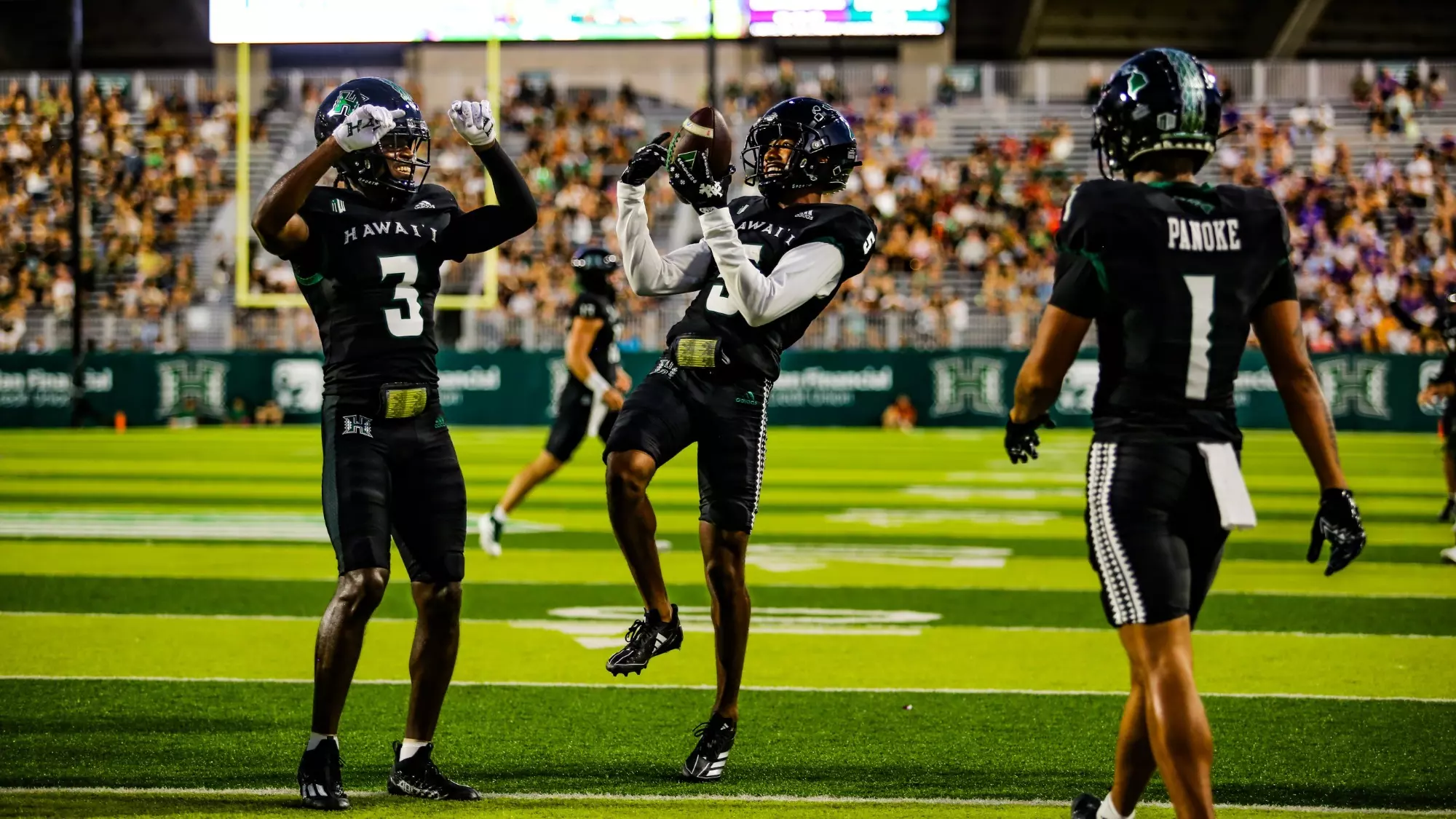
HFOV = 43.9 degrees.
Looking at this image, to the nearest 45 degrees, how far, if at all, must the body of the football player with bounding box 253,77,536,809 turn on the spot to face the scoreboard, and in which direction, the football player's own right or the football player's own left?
approximately 135° to the football player's own left

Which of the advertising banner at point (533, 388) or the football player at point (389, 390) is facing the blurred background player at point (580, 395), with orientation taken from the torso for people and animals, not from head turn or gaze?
the advertising banner

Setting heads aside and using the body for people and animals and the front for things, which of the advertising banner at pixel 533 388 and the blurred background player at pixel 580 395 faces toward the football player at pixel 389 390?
the advertising banner

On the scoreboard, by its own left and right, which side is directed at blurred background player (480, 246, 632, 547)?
front

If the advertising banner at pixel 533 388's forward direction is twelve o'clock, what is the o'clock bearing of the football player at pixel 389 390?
The football player is roughly at 12 o'clock from the advertising banner.

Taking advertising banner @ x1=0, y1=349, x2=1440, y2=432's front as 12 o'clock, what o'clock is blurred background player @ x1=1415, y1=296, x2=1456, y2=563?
The blurred background player is roughly at 11 o'clock from the advertising banner.

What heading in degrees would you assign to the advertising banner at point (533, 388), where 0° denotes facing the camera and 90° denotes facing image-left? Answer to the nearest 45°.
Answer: approximately 0°

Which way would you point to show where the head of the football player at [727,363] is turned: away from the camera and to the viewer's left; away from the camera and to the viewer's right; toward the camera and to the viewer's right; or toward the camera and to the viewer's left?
toward the camera and to the viewer's left

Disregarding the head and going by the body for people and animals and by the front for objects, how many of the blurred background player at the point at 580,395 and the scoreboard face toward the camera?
1
